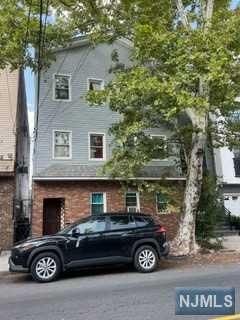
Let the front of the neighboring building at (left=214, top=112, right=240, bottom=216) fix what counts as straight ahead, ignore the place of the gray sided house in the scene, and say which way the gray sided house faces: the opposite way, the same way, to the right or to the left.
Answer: the same way

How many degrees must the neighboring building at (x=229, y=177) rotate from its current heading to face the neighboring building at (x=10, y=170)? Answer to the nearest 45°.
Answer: approximately 45° to its right

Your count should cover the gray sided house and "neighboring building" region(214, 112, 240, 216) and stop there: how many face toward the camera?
2

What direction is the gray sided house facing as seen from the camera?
toward the camera

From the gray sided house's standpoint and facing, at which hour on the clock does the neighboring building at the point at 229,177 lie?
The neighboring building is roughly at 8 o'clock from the gray sided house.

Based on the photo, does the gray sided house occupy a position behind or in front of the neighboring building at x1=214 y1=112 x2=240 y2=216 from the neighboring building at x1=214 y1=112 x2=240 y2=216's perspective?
in front

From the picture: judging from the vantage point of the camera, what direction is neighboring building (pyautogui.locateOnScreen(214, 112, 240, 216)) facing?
facing the viewer

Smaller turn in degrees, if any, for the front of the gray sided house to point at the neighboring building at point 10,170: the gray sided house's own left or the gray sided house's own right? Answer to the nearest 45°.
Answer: approximately 45° to the gray sided house's own right
